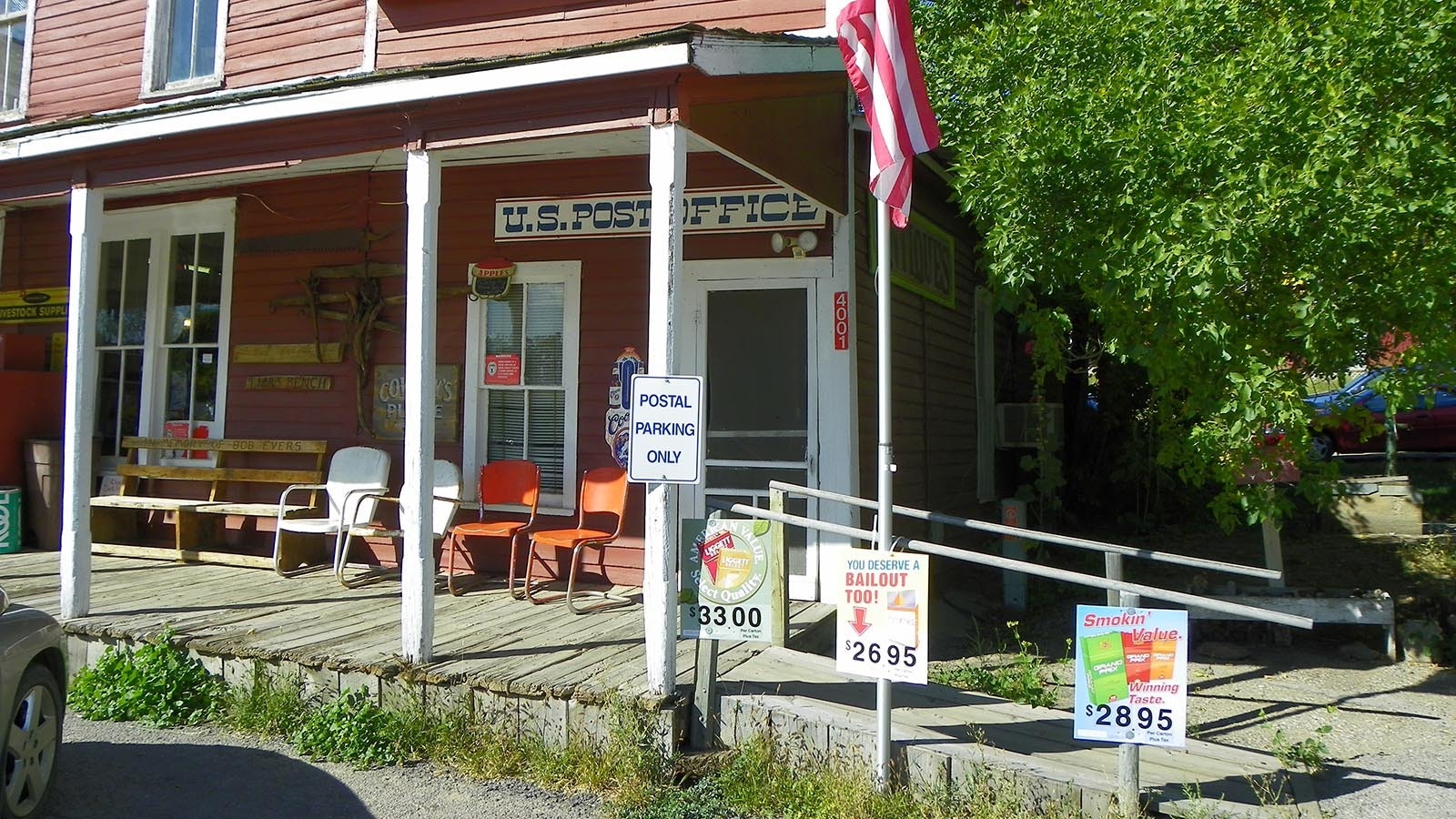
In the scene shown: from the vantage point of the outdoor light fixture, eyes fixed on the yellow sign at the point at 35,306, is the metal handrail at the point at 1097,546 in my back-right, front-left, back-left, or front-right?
back-left

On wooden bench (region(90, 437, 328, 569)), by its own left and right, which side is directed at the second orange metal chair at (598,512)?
left

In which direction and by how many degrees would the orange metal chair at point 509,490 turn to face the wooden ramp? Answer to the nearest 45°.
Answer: approximately 90° to its left

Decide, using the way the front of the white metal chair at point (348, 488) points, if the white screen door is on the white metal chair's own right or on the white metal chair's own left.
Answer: on the white metal chair's own left

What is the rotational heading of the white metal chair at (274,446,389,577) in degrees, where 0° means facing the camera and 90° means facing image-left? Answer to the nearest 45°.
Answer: approximately 45°

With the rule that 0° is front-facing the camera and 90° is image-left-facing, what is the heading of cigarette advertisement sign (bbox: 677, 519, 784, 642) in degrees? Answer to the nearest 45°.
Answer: approximately 0°

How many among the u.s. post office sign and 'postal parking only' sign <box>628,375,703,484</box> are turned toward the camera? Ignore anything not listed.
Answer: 2
